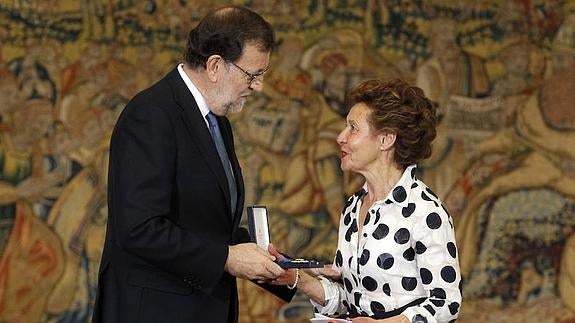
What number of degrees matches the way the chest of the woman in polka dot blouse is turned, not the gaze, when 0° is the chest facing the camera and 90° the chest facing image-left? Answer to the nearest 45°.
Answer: approximately 45°

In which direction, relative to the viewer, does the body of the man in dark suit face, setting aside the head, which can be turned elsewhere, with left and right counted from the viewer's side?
facing to the right of the viewer

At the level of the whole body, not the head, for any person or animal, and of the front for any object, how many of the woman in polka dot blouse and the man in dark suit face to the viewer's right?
1

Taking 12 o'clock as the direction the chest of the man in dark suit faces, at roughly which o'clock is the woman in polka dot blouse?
The woman in polka dot blouse is roughly at 12 o'clock from the man in dark suit.

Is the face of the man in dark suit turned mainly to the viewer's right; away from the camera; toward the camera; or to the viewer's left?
to the viewer's right

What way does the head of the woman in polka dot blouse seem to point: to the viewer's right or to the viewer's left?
to the viewer's left

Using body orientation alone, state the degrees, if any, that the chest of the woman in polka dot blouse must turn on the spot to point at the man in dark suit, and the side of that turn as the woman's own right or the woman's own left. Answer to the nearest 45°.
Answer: approximately 45° to the woman's own right

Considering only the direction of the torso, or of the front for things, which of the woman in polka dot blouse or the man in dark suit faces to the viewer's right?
the man in dark suit
